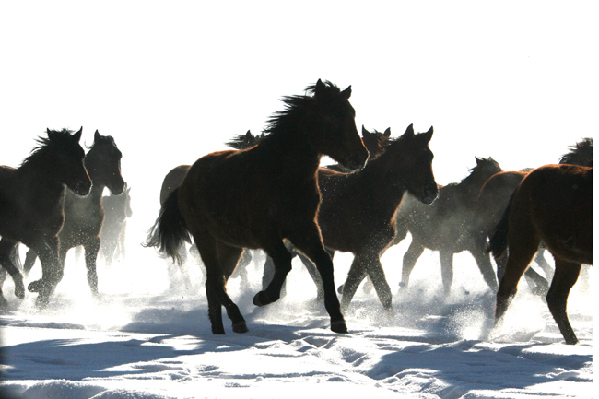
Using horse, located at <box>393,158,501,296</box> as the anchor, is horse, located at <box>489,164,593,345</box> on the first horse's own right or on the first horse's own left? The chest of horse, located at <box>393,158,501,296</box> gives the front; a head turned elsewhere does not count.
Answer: on the first horse's own right

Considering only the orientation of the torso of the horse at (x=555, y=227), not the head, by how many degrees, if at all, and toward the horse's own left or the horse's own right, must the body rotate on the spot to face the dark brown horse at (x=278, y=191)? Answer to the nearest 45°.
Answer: approximately 180°

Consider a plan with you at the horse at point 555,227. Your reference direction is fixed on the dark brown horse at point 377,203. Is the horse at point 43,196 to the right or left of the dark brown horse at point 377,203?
left

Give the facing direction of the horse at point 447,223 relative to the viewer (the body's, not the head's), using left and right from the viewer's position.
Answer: facing to the right of the viewer

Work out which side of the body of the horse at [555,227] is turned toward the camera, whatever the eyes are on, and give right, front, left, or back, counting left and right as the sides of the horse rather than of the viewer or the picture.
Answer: right

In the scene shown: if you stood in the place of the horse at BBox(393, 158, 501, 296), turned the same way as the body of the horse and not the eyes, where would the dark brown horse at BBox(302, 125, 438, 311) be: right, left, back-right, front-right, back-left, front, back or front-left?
right

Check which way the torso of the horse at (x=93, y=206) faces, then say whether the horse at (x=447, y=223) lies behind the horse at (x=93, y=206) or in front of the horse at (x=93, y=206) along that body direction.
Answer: in front

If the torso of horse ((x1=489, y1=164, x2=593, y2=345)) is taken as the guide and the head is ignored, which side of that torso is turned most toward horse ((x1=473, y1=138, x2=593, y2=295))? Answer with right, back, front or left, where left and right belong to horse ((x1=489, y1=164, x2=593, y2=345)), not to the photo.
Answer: left
